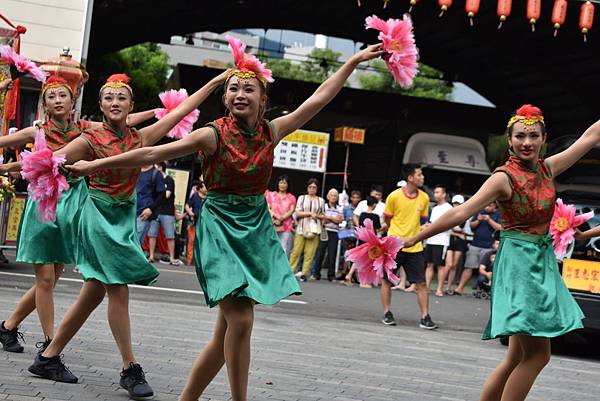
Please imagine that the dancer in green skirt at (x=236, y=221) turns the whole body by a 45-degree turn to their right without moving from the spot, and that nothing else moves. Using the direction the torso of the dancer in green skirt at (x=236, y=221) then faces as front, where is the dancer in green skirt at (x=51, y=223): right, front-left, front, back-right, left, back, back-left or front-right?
right

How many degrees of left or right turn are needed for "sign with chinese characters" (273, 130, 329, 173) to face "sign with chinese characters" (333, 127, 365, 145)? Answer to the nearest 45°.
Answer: approximately 135° to its left

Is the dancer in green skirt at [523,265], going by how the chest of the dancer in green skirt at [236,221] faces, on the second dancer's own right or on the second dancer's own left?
on the second dancer's own left

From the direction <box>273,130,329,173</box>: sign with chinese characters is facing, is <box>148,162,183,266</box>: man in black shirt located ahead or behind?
ahead

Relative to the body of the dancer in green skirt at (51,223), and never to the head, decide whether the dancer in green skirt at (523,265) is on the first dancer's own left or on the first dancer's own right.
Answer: on the first dancer's own left

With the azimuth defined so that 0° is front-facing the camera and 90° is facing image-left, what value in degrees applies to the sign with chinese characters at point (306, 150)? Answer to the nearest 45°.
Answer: approximately 0°

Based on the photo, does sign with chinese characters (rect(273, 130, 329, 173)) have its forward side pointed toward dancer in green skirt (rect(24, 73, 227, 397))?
yes

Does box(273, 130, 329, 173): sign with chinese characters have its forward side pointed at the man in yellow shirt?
yes

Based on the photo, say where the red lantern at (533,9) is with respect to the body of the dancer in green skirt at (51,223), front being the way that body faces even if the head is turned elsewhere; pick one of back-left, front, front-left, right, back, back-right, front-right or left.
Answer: back-left
